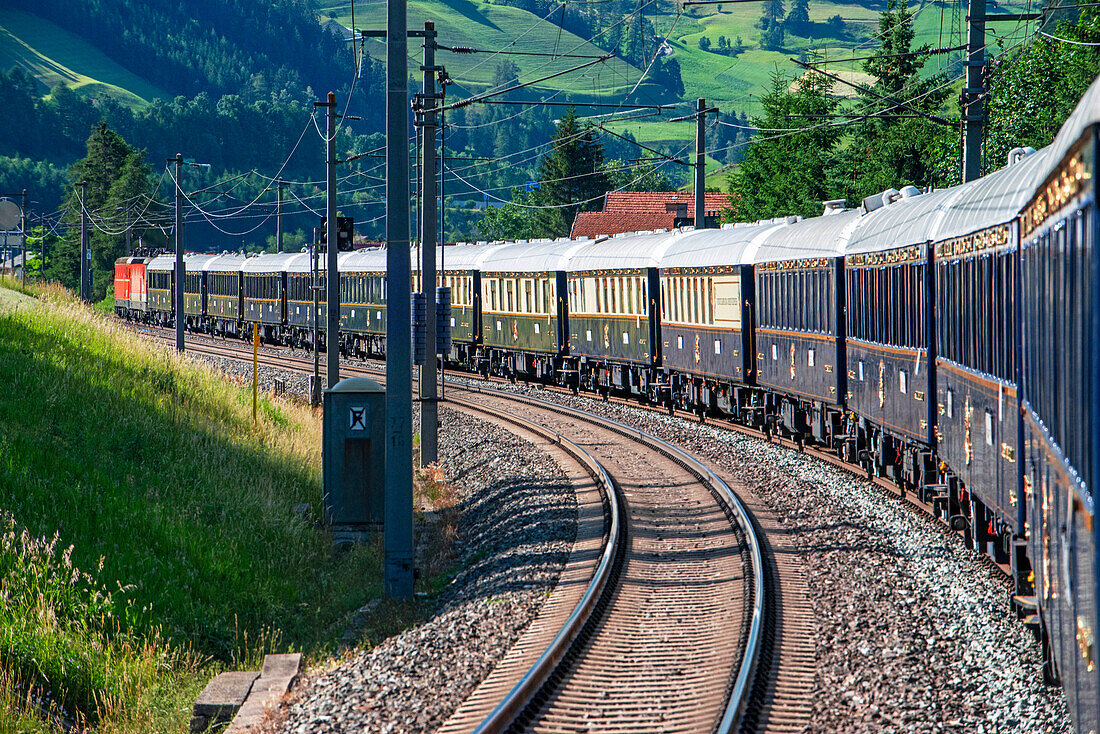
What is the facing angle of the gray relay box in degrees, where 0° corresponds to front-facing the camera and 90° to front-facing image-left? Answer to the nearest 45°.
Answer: approximately 0°

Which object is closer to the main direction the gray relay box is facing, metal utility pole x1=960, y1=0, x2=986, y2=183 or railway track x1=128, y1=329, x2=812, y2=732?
the railway track

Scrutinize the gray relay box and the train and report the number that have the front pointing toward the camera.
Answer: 1

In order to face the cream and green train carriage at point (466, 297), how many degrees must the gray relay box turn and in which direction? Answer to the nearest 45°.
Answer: approximately 180°

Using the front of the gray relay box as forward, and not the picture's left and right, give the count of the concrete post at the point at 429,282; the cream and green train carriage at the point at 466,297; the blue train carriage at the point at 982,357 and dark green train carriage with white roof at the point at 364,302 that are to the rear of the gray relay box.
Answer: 3

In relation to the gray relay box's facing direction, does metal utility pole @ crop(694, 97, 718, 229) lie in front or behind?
behind

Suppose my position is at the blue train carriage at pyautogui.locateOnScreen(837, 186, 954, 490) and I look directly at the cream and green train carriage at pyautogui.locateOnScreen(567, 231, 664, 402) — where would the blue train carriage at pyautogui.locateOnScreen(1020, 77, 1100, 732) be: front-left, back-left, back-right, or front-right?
back-left

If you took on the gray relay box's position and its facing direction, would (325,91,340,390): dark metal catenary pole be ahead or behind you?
behind

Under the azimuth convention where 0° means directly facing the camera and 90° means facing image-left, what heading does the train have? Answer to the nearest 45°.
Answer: approximately 135°
